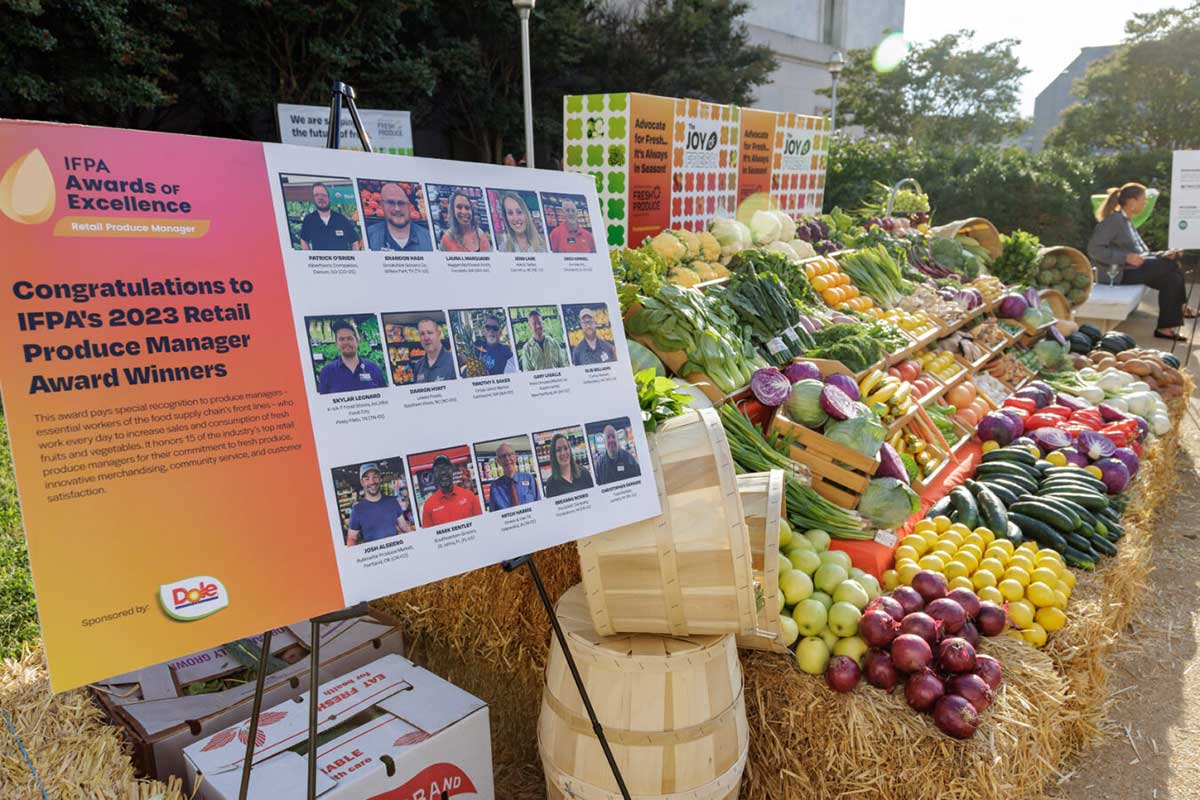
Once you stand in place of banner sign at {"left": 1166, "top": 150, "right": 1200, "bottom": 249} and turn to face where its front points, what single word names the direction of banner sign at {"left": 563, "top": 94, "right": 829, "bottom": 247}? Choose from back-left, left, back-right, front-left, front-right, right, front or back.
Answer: front-right

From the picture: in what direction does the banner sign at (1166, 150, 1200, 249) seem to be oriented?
toward the camera

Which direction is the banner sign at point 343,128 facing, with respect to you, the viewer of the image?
facing the viewer

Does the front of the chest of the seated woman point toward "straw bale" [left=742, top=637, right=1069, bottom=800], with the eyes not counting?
no

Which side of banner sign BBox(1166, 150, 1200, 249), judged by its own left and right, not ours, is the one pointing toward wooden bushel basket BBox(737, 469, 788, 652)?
front

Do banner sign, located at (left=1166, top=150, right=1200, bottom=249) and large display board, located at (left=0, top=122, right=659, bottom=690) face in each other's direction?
no

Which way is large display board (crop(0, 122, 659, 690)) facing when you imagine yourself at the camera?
facing the viewer and to the right of the viewer

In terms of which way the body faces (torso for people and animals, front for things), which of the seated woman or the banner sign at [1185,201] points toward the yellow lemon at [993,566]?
the banner sign

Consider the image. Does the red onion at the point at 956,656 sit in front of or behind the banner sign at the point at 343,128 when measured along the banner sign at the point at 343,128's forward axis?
in front

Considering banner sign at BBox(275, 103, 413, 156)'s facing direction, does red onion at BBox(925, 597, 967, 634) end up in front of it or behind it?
in front

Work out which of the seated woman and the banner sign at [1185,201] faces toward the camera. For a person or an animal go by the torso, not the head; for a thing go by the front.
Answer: the banner sign

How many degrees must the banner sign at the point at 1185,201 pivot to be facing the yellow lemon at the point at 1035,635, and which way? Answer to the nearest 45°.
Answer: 0° — it already faces it

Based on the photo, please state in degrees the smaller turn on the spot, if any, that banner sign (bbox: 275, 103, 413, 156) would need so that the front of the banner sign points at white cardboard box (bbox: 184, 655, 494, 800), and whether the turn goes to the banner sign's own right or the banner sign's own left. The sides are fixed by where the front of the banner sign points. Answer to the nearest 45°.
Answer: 0° — it already faces it

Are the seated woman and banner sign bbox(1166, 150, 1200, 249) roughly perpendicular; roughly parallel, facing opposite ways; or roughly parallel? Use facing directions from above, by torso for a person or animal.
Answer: roughly perpendicular

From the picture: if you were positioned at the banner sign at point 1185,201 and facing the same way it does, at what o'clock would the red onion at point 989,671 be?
The red onion is roughly at 12 o'clock from the banner sign.
